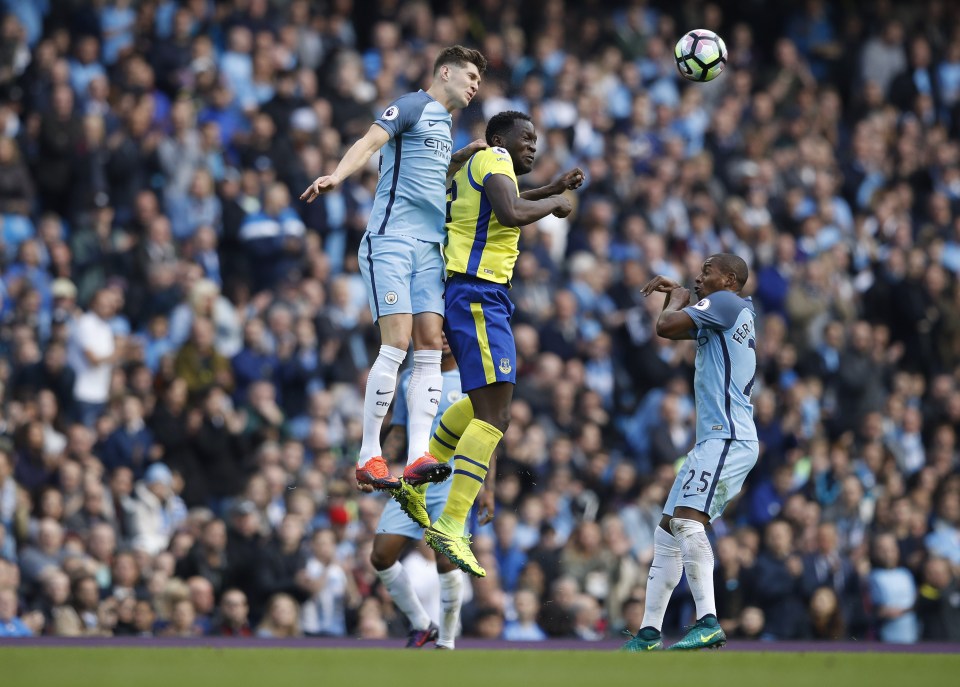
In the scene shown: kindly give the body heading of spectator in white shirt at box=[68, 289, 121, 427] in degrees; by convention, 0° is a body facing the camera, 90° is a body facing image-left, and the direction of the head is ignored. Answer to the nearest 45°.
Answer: approximately 315°

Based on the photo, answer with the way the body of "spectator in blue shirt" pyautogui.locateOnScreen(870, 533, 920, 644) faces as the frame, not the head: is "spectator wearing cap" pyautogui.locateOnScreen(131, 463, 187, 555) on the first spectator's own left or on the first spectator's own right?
on the first spectator's own right

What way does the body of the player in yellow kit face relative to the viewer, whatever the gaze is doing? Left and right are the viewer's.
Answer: facing to the right of the viewer

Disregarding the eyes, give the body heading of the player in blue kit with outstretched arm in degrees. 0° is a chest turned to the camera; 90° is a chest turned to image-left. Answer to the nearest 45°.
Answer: approximately 315°

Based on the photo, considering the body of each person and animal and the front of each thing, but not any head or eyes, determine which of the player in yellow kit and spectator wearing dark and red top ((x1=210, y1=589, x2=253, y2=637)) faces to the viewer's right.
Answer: the player in yellow kit

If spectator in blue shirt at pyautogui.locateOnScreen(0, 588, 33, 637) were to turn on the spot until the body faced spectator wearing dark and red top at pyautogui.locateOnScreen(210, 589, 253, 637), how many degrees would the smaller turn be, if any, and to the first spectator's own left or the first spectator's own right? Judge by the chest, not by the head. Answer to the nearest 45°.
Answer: approximately 90° to the first spectator's own left

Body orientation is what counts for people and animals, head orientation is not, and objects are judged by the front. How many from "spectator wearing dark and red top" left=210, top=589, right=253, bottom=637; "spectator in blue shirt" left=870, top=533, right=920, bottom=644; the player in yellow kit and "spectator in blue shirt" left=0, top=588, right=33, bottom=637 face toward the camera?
3

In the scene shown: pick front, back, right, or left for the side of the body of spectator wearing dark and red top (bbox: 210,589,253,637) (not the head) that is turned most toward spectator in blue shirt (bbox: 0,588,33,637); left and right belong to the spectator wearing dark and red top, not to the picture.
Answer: right

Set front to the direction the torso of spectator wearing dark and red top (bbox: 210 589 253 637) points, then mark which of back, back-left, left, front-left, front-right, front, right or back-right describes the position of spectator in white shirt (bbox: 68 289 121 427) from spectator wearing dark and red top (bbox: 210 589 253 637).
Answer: back-right
